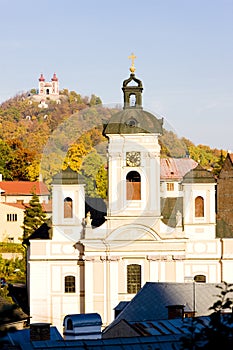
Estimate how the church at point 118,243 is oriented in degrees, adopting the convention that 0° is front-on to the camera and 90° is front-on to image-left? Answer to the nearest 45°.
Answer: approximately 0°
